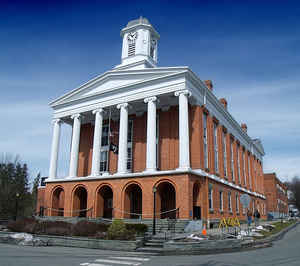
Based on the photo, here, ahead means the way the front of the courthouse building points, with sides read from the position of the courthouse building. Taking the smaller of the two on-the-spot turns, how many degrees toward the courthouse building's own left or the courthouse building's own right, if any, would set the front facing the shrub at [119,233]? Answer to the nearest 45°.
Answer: approximately 45° to the courthouse building's own left

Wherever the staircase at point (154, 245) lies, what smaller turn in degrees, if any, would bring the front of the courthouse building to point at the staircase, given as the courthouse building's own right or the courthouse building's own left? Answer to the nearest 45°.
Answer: approximately 45° to the courthouse building's own left

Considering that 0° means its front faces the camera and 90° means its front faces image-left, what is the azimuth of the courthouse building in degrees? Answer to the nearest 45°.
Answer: approximately 45°

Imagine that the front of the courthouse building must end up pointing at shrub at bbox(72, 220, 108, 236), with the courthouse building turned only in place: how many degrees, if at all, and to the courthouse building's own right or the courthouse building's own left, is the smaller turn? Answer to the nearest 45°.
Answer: approximately 45° to the courthouse building's own left

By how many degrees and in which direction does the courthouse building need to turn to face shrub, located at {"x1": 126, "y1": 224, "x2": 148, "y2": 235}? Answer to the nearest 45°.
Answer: approximately 45° to its left

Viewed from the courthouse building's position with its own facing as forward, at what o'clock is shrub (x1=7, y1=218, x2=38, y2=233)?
The shrub is roughly at 12 o'clock from the courthouse building.
